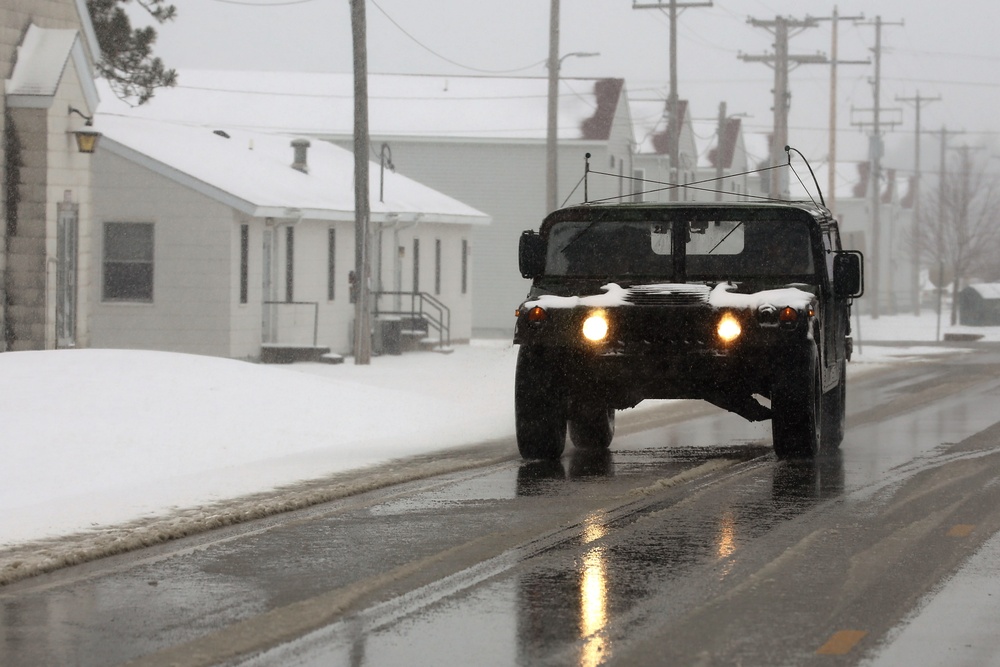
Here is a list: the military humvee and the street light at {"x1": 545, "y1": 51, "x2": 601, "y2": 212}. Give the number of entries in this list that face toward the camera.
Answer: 1

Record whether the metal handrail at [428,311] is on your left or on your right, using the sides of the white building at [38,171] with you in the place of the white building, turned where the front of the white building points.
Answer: on your left

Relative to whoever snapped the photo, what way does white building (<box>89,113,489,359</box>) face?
facing the viewer and to the right of the viewer

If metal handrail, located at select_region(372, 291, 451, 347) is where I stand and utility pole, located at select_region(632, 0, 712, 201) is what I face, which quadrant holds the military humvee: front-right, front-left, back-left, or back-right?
back-right

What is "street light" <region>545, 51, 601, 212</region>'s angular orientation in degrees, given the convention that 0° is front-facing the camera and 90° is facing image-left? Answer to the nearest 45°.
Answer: approximately 270°

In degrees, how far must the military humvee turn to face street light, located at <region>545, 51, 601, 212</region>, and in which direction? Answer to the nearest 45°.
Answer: approximately 180°

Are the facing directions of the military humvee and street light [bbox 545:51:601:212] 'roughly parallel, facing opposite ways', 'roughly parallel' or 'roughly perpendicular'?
roughly perpendicular

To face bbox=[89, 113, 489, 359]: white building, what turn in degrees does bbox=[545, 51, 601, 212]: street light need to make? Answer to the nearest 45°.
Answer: approximately 135° to its right

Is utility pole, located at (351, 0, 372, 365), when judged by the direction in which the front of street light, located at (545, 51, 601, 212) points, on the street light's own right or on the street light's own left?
on the street light's own right

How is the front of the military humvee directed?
toward the camera

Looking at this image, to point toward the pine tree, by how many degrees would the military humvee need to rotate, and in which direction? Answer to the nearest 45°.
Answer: approximately 135° to its right

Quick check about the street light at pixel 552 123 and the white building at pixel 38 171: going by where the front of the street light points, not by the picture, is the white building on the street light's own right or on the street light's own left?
on the street light's own right

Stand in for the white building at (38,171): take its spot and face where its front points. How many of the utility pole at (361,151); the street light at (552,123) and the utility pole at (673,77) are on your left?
3
